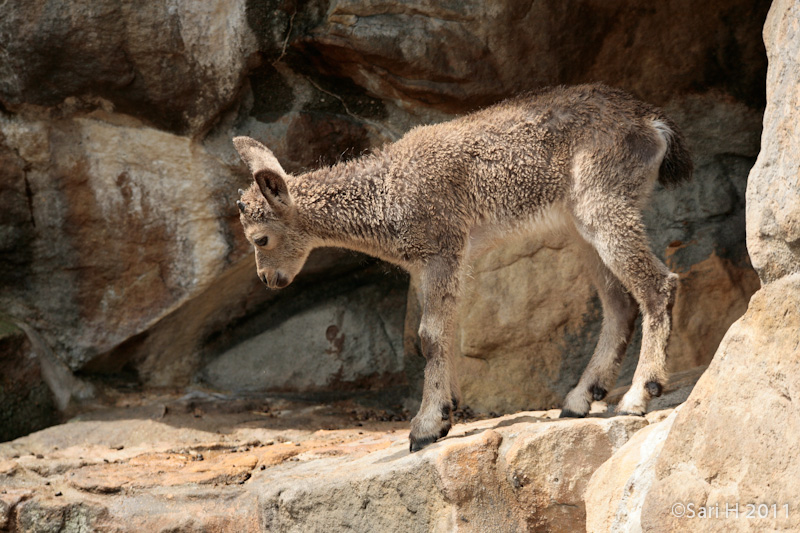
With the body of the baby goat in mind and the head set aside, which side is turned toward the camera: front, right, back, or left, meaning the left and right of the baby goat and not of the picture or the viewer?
left
